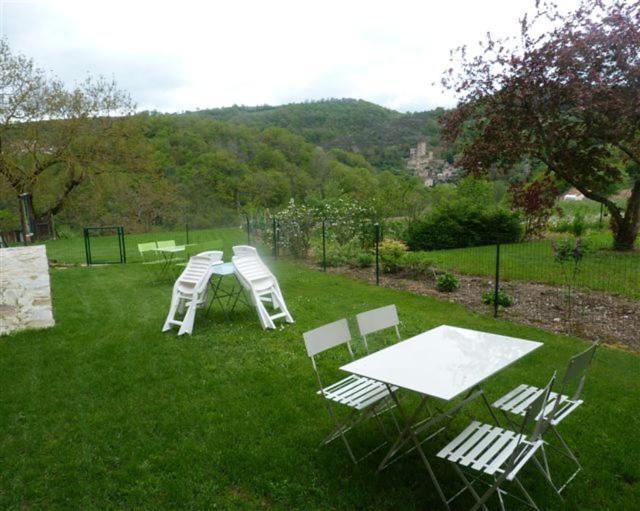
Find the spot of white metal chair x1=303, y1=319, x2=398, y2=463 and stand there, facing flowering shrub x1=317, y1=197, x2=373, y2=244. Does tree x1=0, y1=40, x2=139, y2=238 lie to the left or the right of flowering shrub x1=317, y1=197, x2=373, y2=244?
left

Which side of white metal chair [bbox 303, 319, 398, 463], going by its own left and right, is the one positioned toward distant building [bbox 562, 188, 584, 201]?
left

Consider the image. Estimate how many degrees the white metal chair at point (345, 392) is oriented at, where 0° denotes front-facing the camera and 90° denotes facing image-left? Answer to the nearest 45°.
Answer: approximately 315°

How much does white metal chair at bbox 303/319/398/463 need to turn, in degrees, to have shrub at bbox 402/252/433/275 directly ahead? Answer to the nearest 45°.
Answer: approximately 135° to its left

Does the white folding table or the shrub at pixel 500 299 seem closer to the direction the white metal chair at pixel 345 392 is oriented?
the white folding table

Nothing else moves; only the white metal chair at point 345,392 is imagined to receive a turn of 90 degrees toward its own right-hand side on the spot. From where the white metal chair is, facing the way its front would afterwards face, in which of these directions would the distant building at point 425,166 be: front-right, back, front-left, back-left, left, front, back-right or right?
back-right

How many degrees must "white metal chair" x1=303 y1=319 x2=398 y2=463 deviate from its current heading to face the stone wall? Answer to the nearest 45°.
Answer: approximately 180°

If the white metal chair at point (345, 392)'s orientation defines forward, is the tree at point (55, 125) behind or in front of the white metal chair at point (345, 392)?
behind

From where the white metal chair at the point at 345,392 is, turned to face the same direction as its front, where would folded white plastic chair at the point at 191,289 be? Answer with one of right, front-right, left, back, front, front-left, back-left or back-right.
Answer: back

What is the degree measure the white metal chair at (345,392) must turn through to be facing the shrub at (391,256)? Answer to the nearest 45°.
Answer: approximately 135° to its left
